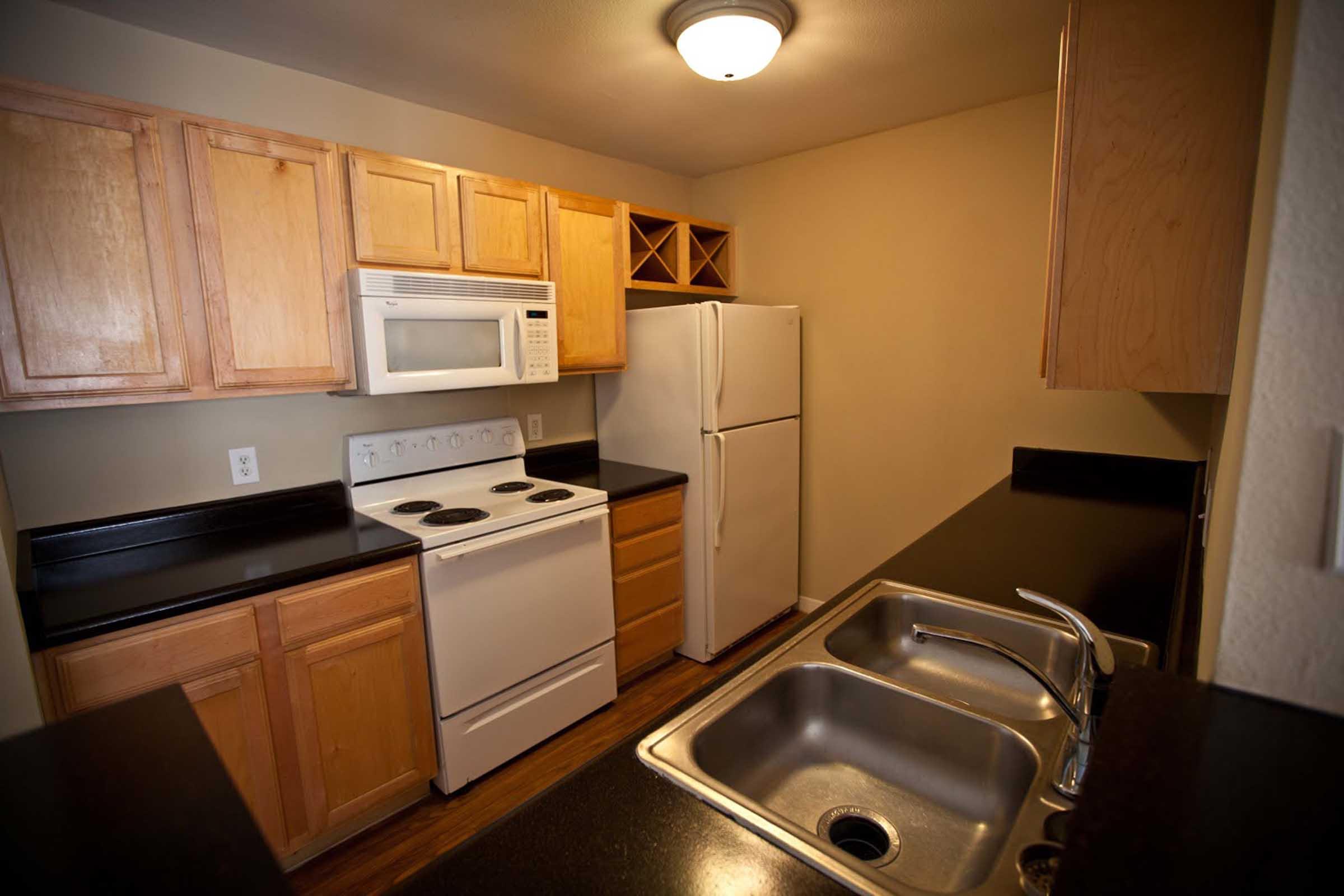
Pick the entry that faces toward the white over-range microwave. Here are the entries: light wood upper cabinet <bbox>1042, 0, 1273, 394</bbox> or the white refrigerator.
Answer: the light wood upper cabinet

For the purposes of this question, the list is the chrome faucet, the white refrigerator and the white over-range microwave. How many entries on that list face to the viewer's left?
1

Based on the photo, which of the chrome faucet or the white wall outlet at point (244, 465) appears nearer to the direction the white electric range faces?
the chrome faucet

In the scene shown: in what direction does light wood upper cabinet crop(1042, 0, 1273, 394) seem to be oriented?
to the viewer's left

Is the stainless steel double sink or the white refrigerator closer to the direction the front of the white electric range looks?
the stainless steel double sink

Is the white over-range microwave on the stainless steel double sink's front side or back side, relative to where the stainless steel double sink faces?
on the front side

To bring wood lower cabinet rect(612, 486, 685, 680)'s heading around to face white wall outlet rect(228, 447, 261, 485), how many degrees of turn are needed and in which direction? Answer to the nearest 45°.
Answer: approximately 135° to its right

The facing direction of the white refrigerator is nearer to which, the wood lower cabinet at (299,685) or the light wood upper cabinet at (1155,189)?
the light wood upper cabinet

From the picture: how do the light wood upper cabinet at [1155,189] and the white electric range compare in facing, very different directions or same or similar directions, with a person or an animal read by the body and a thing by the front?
very different directions

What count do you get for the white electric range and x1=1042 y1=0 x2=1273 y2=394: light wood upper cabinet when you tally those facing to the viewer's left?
1

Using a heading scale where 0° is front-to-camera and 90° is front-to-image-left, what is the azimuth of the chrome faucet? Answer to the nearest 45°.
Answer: approximately 90°

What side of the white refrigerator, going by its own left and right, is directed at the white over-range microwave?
right
